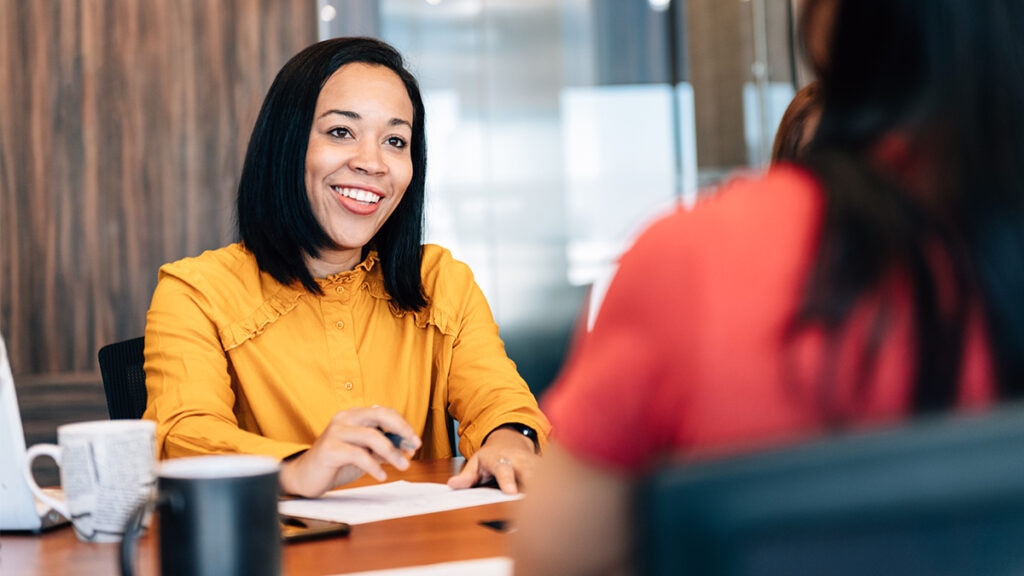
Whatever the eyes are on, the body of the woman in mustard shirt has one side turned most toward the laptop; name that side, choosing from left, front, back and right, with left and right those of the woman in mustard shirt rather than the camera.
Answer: right

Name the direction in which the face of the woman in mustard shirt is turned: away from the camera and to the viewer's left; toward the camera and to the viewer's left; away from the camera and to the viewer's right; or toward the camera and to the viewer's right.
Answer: toward the camera and to the viewer's right

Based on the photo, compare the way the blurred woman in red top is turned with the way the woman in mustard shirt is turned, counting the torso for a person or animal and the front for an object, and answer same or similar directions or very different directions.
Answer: very different directions

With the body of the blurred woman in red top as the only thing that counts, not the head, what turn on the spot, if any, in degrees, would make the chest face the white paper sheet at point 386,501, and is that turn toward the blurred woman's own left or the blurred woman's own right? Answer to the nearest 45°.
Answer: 0° — they already face it

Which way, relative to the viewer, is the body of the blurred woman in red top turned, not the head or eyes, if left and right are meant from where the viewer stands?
facing away from the viewer and to the left of the viewer

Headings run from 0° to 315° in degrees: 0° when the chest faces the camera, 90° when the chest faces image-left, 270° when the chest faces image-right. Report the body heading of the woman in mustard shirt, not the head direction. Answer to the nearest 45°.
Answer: approximately 315°

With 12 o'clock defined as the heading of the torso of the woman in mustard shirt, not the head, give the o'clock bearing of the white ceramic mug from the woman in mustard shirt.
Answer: The white ceramic mug is roughly at 2 o'clock from the woman in mustard shirt.

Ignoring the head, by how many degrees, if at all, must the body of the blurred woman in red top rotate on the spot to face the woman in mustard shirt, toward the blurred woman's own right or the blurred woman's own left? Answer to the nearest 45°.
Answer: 0° — they already face them
